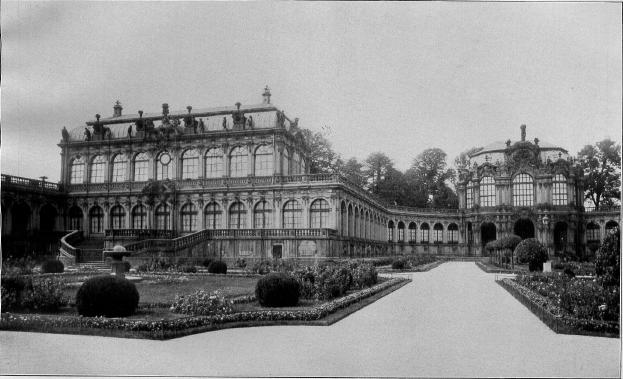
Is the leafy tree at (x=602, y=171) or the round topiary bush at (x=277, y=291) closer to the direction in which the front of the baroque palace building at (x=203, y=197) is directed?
the round topiary bush

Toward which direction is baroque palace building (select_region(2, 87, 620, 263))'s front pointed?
toward the camera

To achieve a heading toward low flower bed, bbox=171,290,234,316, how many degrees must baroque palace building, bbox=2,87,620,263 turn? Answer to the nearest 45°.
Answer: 0° — it already faces it

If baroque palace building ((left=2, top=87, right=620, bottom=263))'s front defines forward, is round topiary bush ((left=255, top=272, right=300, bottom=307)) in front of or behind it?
in front

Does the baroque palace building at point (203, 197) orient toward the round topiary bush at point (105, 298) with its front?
yes
